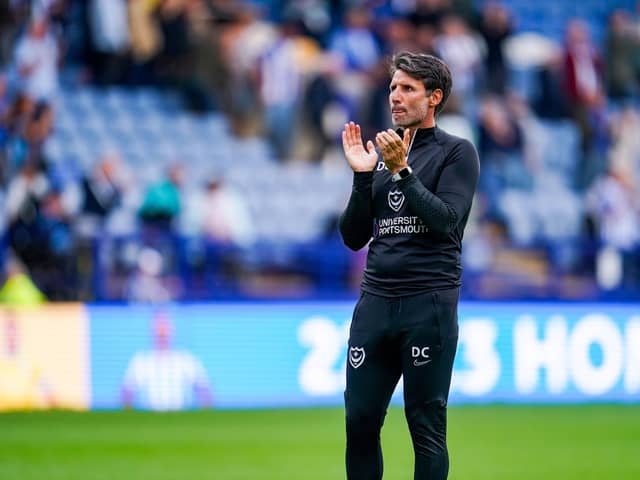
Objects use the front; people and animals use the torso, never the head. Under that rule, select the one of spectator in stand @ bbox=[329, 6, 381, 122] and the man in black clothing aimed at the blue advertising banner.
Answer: the spectator in stand

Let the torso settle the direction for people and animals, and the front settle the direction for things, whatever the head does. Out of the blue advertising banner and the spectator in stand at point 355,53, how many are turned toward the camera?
2

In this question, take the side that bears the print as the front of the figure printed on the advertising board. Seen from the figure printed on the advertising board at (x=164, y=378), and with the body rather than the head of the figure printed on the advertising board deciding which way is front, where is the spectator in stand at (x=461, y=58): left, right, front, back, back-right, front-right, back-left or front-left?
back-left

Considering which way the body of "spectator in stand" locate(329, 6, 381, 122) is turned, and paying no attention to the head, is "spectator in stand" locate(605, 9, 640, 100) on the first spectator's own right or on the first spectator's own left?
on the first spectator's own left

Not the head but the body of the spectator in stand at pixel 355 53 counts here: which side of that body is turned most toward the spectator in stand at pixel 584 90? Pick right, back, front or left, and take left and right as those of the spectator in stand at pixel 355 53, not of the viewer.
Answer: left

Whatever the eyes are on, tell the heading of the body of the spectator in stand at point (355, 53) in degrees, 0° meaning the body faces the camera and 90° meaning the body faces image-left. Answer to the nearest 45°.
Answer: approximately 0°

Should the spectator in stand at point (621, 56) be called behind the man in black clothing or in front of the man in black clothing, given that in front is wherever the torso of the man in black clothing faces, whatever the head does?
behind

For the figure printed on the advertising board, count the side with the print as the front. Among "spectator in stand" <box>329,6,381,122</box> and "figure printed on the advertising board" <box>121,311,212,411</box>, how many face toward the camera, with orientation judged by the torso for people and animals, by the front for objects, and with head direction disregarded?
2

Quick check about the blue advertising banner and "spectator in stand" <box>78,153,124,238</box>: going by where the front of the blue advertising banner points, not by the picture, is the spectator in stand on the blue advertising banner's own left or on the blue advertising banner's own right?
on the blue advertising banner's own right

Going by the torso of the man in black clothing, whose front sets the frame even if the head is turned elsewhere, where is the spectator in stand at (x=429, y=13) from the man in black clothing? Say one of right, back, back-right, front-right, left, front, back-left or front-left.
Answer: back-right
